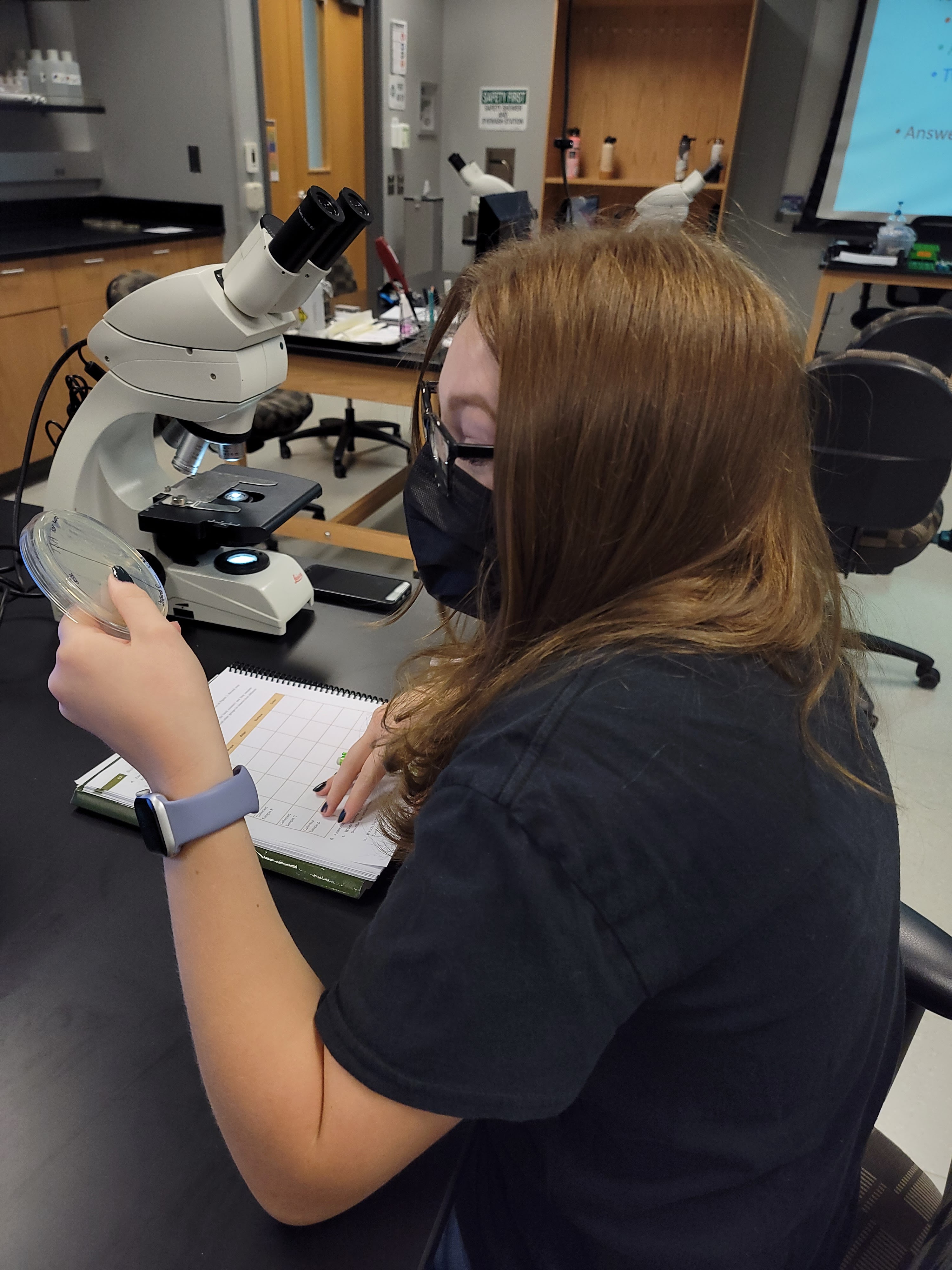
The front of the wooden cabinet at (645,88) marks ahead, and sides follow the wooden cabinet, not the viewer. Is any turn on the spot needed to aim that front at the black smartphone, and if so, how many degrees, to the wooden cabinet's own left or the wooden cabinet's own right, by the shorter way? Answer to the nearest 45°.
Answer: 0° — it already faces it

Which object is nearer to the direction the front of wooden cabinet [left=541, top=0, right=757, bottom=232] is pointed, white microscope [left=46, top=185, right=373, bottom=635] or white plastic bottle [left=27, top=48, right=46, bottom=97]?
the white microscope

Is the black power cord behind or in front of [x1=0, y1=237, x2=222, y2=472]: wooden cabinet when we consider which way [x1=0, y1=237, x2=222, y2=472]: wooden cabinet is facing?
in front

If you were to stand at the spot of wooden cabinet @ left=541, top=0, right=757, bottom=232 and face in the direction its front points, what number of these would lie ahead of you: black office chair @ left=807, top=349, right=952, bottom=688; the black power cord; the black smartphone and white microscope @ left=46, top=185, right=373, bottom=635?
4

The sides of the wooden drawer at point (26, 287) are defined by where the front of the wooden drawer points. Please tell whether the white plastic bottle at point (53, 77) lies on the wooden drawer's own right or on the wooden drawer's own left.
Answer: on the wooden drawer's own left

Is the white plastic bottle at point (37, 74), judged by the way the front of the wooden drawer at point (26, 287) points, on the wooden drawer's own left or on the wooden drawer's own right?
on the wooden drawer's own left

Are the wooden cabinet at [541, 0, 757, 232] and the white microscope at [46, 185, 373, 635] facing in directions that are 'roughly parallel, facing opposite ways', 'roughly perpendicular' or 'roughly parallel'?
roughly perpendicular

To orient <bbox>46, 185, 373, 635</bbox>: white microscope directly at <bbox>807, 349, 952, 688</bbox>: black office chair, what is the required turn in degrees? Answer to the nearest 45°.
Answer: approximately 45° to its left

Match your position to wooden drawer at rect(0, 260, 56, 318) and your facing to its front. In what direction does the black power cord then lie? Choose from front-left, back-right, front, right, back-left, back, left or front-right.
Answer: front-right

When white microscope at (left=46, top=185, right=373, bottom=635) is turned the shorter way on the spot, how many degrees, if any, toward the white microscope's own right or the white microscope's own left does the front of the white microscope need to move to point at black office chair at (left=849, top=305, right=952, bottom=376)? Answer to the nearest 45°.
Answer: approximately 90° to the white microscope's own left

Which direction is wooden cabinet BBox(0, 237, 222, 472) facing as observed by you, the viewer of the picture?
facing the viewer and to the right of the viewer

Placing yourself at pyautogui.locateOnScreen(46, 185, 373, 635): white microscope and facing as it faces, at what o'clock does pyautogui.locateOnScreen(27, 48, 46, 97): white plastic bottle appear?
The white plastic bottle is roughly at 7 o'clock from the white microscope.

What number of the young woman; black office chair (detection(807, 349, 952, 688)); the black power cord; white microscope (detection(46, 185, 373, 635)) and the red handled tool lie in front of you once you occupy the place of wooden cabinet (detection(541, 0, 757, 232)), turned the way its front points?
5
